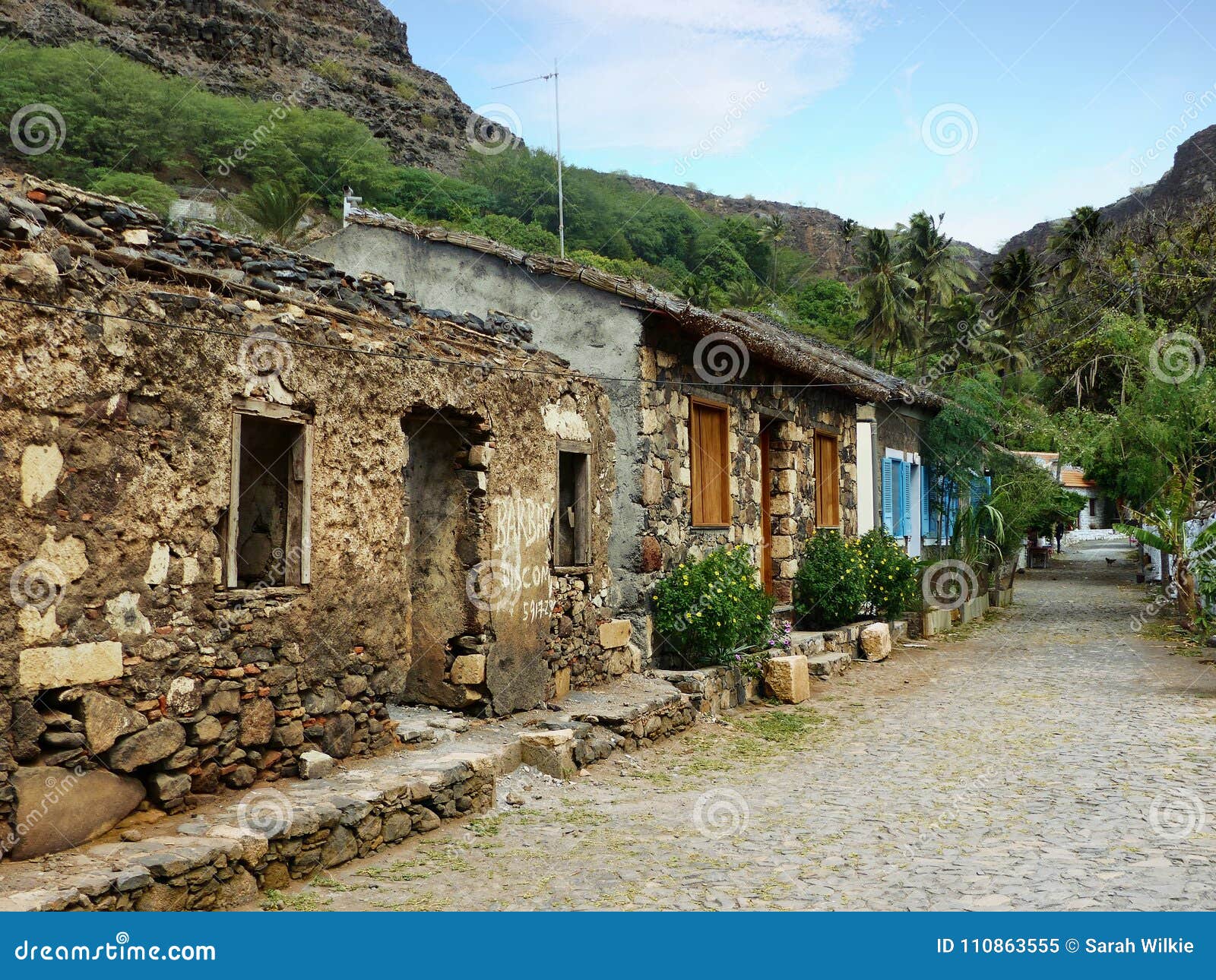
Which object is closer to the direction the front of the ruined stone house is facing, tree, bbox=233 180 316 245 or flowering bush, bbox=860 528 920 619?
the flowering bush

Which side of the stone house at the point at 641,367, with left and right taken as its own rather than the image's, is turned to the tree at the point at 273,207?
back

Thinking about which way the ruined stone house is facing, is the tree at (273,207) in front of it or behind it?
behind

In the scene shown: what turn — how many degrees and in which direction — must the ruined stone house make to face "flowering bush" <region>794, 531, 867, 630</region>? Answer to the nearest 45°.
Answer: approximately 90° to its left

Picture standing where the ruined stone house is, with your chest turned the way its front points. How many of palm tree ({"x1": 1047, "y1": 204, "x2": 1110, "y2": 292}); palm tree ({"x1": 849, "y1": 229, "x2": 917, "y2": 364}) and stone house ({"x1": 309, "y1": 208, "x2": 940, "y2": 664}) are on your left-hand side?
3

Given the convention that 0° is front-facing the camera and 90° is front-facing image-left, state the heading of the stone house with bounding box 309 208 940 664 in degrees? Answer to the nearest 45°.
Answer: approximately 315°

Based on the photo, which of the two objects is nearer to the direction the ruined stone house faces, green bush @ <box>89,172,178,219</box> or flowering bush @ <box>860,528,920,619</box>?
the flowering bush

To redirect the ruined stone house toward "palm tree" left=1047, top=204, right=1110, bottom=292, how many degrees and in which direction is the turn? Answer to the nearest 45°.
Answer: approximately 90° to its left

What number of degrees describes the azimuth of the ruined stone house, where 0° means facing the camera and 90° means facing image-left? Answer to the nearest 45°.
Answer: approximately 315°

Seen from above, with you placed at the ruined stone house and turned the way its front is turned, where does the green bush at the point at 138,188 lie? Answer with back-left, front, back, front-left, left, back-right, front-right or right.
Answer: back-left

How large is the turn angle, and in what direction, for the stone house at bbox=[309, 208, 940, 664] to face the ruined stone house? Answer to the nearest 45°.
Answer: approximately 90° to its right
